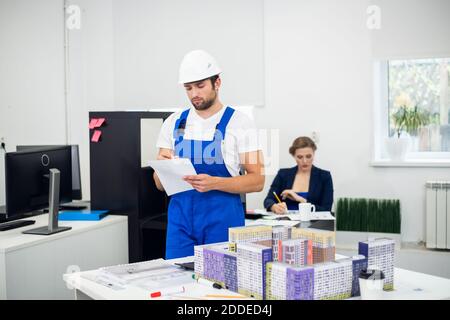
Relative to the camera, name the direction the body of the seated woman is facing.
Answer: toward the camera

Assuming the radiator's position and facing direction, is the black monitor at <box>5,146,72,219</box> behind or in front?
in front

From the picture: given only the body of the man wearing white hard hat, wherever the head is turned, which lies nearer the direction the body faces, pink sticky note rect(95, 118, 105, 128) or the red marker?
the red marker

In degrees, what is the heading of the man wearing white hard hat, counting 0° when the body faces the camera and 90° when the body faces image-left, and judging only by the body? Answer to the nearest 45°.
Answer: approximately 45°

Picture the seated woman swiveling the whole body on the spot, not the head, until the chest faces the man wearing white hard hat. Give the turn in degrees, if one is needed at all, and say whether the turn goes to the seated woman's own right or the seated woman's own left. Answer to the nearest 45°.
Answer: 0° — they already face them

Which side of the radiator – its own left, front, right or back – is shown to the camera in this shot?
front

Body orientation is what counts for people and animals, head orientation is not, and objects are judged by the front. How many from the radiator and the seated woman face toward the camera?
2
